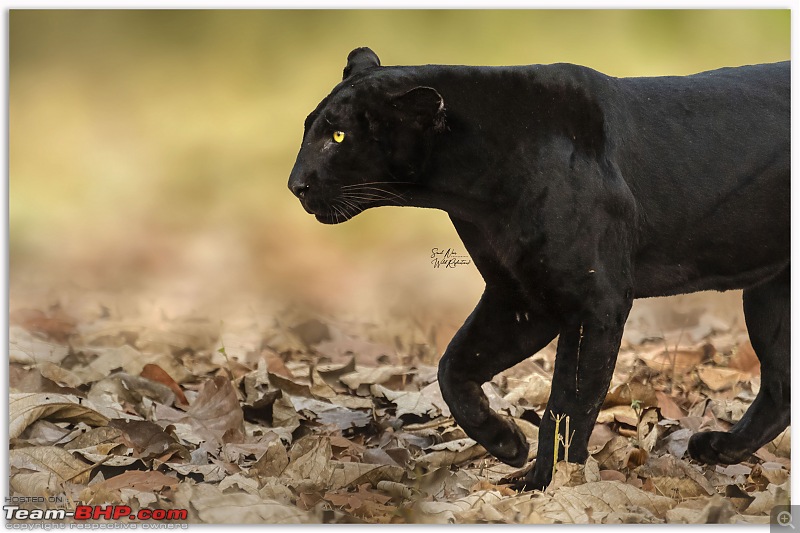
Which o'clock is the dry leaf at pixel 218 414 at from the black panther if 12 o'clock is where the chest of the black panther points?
The dry leaf is roughly at 1 o'clock from the black panther.

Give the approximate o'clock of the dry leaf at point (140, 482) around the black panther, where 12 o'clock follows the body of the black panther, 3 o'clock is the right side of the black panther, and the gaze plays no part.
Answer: The dry leaf is roughly at 12 o'clock from the black panther.

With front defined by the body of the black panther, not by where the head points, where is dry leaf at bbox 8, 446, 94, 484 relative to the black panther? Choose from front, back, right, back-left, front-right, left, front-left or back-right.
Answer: front

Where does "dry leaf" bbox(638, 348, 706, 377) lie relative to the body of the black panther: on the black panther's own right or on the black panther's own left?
on the black panther's own right

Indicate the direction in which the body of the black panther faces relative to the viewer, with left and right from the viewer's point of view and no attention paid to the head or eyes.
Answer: facing to the left of the viewer

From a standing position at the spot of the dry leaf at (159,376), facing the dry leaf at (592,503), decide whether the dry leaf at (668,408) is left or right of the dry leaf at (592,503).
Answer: left

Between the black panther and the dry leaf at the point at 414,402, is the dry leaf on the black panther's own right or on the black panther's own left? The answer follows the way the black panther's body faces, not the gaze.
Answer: on the black panther's own right

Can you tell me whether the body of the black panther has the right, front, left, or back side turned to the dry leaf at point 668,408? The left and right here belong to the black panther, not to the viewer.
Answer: right

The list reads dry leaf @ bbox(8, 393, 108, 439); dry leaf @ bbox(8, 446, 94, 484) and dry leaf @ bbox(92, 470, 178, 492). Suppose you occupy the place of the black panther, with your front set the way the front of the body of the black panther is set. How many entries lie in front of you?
3

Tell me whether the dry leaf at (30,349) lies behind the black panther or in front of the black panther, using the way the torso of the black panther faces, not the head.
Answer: in front
